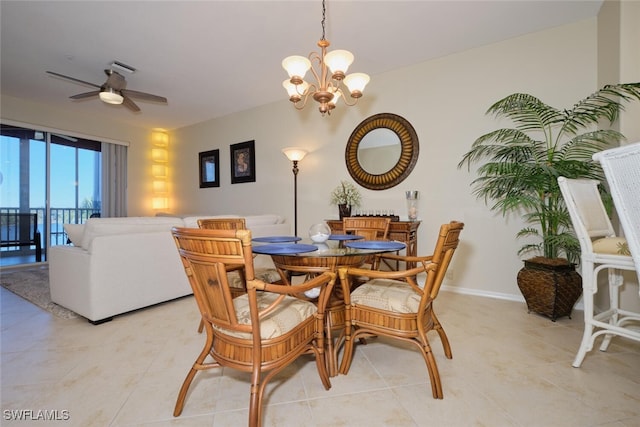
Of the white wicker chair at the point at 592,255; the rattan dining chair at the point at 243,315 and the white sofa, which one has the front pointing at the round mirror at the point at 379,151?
the rattan dining chair

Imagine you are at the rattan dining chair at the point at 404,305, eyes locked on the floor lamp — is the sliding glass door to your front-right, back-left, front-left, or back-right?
front-left

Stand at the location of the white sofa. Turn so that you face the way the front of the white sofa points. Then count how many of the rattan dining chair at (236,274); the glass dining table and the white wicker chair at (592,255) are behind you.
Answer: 3

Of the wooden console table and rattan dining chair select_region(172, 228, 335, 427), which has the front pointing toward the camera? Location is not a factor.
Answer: the wooden console table

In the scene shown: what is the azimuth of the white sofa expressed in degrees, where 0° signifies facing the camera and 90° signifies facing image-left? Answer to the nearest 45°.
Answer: approximately 135°

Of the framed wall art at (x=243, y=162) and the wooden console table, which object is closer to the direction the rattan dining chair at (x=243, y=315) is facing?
the wooden console table

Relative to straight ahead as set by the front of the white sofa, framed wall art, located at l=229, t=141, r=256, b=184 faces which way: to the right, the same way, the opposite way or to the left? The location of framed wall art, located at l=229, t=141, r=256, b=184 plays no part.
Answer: to the left

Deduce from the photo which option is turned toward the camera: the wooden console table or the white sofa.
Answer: the wooden console table

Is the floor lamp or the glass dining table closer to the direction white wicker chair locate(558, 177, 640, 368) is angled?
the glass dining table

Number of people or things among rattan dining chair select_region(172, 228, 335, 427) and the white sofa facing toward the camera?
0

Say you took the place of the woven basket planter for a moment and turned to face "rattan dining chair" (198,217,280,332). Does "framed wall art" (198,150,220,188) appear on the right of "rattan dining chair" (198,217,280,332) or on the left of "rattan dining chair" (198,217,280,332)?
right

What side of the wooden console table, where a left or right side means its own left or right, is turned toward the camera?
front

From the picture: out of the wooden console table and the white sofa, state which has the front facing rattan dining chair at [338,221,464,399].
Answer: the wooden console table

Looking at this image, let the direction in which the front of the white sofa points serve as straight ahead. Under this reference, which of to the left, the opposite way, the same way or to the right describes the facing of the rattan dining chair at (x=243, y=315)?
to the right

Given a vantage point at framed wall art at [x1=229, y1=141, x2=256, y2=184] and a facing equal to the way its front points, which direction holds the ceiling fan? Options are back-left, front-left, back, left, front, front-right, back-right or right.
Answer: front
